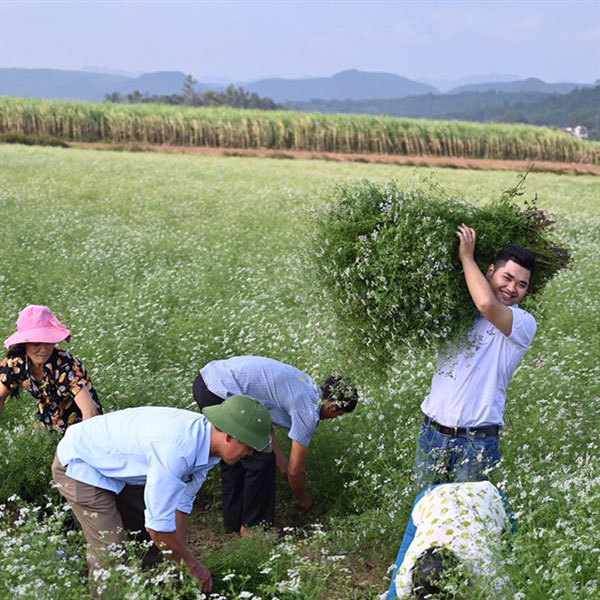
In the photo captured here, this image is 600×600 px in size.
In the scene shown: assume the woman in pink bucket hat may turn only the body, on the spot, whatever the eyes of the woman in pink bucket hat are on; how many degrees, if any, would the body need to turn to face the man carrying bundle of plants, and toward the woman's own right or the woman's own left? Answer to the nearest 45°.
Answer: approximately 45° to the woman's own left

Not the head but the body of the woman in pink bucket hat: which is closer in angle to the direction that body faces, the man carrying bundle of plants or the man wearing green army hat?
the man wearing green army hat

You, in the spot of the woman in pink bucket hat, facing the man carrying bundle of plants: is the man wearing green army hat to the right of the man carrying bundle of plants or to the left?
right

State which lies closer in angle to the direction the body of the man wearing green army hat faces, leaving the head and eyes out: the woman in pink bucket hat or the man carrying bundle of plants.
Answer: the man carrying bundle of plants

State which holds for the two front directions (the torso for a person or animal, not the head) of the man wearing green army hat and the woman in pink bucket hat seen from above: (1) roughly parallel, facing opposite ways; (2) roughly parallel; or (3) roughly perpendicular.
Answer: roughly perpendicular

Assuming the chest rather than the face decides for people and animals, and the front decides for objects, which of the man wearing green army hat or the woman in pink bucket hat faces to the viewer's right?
the man wearing green army hat

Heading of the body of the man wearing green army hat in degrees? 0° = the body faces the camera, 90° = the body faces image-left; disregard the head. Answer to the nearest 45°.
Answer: approximately 270°

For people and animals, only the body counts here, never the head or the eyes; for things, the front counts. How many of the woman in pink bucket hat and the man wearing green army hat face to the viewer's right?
1

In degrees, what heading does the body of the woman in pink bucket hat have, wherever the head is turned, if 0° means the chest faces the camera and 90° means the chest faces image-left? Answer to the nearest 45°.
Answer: approximately 0°
